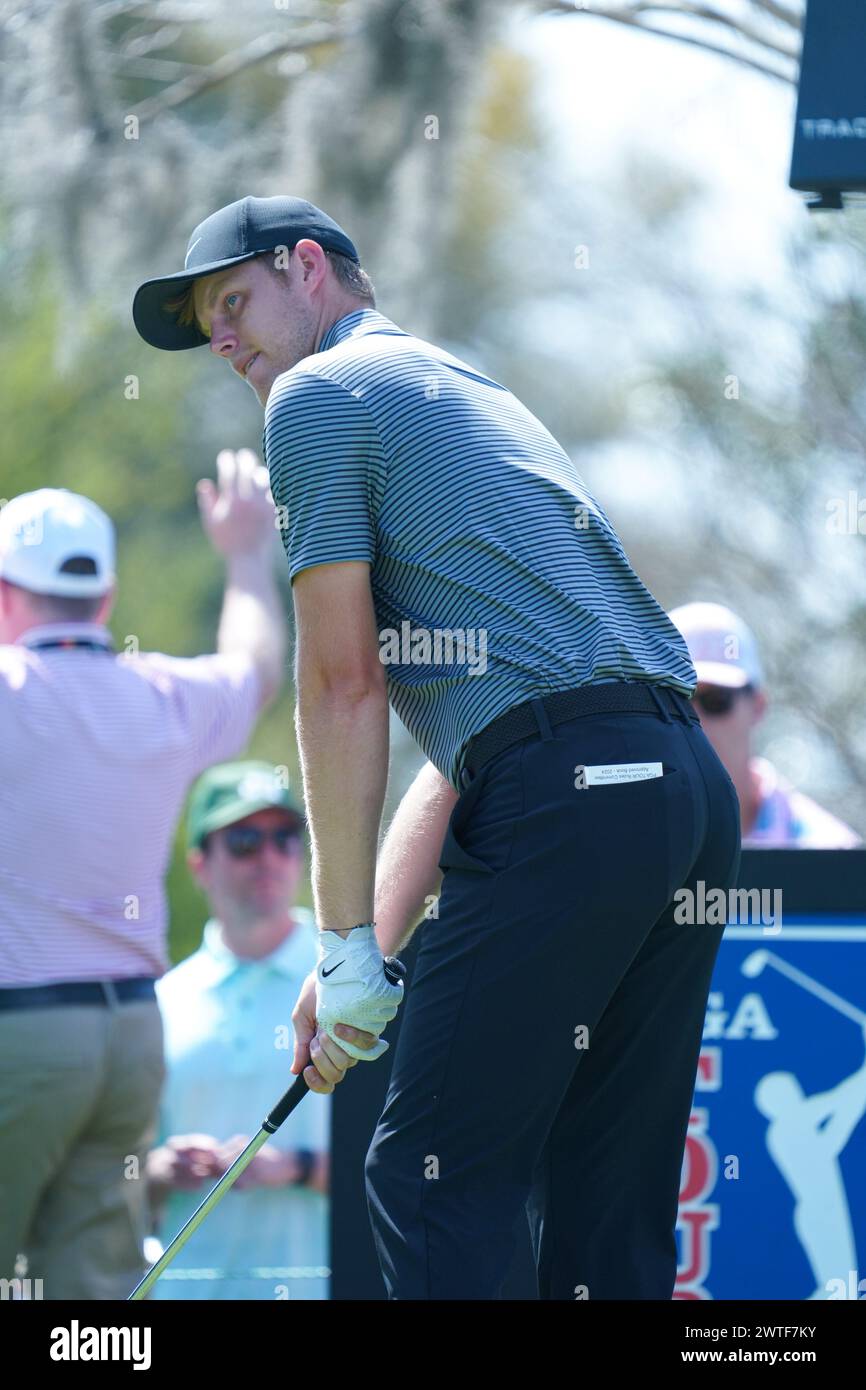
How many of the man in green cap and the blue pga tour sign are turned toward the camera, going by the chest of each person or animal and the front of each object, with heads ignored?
2

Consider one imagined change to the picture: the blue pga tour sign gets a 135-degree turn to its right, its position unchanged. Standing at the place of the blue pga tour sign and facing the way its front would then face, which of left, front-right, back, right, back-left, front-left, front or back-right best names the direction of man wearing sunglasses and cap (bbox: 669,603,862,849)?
front-right

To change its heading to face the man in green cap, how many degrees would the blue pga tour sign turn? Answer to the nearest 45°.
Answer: approximately 135° to its right

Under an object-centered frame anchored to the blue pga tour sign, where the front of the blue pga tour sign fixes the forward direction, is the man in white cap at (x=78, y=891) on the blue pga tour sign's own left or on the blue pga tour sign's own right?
on the blue pga tour sign's own right

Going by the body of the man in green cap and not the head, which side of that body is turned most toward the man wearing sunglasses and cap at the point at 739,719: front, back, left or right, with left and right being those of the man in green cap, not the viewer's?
left

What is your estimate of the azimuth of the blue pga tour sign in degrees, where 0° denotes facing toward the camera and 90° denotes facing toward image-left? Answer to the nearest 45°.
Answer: approximately 0°

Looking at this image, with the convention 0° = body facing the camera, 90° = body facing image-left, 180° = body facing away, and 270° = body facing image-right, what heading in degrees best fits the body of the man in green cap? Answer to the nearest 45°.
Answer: approximately 0°
